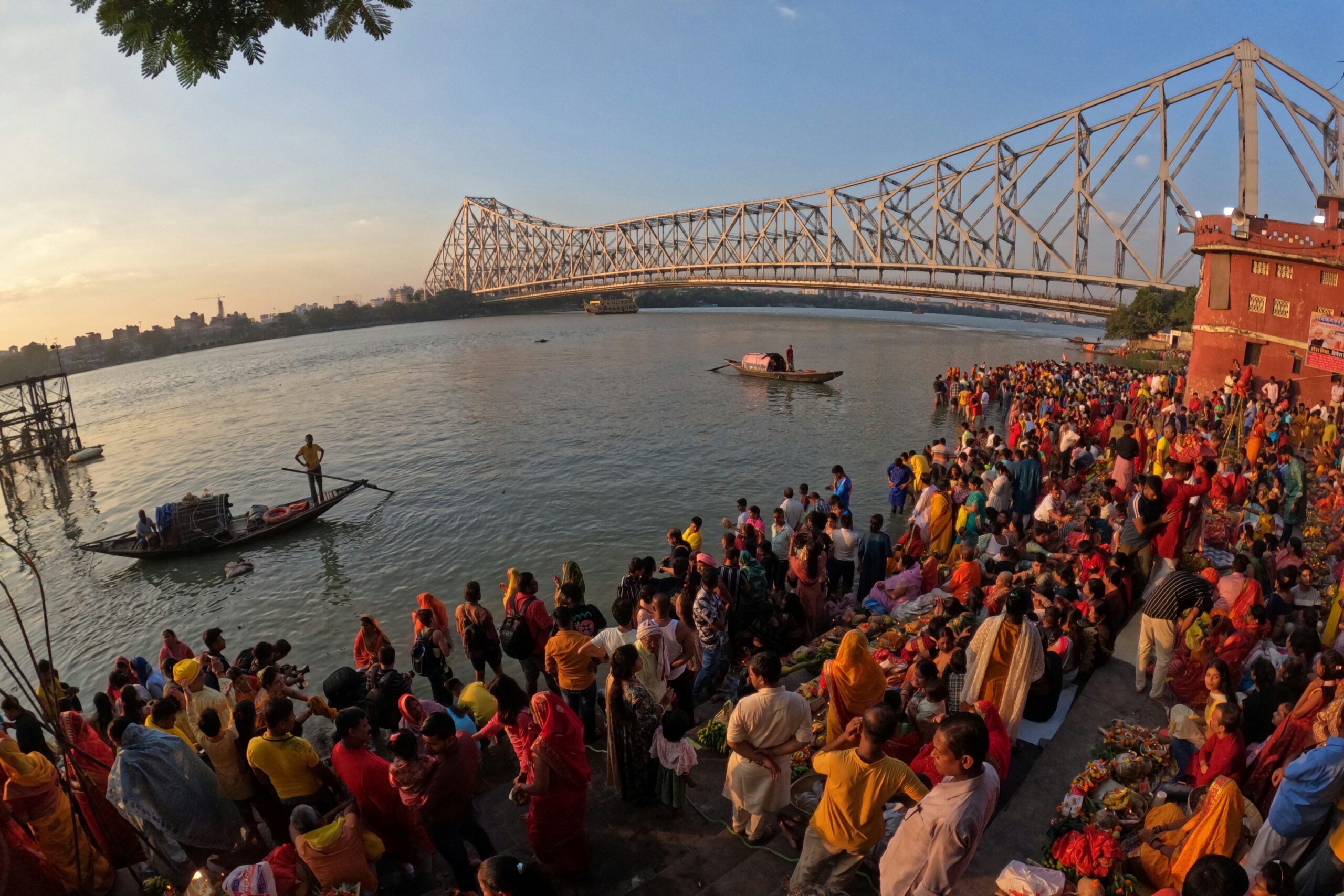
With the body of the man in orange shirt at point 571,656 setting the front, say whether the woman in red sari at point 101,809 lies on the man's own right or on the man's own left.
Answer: on the man's own left

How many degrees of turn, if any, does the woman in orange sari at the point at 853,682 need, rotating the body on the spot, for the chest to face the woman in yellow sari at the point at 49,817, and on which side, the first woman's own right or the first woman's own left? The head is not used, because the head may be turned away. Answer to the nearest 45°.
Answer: approximately 90° to the first woman's own left

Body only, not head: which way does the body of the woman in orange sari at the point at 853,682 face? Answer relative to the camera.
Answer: away from the camera

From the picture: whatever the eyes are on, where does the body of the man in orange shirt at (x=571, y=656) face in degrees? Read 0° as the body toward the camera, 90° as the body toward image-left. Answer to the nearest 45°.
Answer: approximately 180°

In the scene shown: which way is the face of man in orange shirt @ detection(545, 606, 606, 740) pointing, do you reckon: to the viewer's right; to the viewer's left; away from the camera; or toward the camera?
away from the camera

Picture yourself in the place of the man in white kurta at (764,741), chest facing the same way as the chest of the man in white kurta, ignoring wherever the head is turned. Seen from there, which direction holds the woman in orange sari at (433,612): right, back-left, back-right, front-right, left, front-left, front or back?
front-left

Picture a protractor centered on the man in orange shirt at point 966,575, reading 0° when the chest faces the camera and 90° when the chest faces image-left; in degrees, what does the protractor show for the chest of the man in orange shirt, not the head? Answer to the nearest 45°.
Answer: approximately 135°

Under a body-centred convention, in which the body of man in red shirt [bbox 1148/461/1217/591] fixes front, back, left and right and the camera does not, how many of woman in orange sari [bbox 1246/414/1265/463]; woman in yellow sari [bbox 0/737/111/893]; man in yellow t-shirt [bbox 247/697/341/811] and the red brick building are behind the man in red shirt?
2

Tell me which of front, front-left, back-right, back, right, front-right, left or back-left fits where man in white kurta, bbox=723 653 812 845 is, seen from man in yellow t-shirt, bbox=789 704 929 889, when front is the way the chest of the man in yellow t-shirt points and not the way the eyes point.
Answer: front-left

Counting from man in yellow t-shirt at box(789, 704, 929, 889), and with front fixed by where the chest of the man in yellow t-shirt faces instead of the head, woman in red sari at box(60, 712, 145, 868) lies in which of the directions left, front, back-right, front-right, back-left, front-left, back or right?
left

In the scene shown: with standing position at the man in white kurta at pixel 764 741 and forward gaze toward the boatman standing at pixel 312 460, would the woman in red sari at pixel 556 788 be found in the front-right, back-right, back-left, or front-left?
front-left

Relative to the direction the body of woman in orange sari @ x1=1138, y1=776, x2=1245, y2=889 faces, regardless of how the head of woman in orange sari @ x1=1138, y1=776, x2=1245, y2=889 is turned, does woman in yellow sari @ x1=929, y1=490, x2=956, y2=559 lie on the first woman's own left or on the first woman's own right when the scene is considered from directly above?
on the first woman's own right

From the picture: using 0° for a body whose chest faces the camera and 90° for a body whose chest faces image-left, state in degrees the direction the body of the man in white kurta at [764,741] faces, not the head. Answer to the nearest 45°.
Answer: approximately 180°

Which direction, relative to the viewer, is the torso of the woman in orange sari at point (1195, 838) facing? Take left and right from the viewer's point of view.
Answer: facing to the left of the viewer
